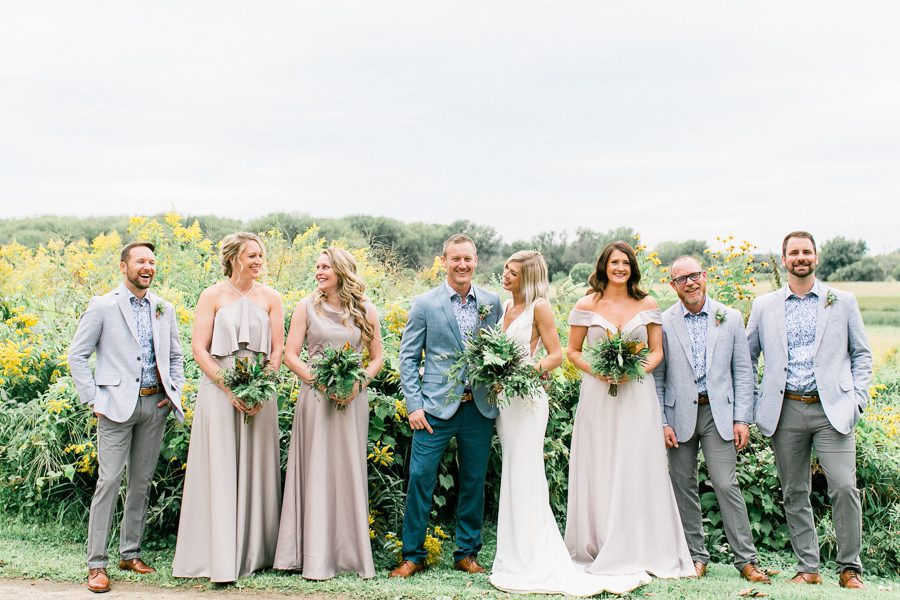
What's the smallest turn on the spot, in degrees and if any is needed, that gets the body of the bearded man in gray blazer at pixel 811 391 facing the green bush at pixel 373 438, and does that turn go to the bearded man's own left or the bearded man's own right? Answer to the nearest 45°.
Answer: approximately 90° to the bearded man's own right

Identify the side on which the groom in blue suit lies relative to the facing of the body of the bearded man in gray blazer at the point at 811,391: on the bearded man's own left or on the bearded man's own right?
on the bearded man's own right

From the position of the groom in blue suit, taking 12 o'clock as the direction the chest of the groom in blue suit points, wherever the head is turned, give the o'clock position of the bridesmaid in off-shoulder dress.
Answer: The bridesmaid in off-shoulder dress is roughly at 9 o'clock from the groom in blue suit.

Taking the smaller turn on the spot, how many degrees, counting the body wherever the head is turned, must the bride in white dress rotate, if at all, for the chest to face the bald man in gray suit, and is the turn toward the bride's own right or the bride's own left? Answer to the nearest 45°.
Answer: approximately 135° to the bride's own left

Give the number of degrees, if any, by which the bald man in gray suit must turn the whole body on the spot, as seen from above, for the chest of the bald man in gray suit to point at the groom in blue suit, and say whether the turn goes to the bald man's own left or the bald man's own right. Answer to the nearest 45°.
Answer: approximately 90° to the bald man's own right

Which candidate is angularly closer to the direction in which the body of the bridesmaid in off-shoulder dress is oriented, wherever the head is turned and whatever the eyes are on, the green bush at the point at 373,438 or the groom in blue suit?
the groom in blue suit

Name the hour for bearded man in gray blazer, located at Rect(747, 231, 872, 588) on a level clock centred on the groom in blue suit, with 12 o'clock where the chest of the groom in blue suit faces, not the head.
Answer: The bearded man in gray blazer is roughly at 9 o'clock from the groom in blue suit.
